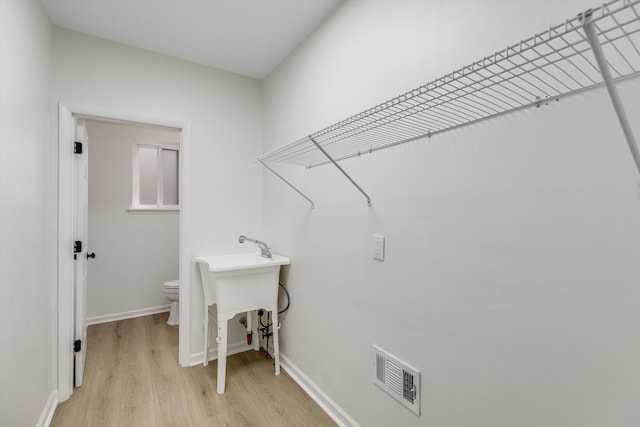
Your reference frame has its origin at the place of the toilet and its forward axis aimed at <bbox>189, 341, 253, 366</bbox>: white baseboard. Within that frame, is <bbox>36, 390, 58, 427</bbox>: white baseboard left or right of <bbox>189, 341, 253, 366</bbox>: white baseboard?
right

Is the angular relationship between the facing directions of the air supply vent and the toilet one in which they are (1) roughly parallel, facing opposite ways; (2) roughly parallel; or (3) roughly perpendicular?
roughly parallel

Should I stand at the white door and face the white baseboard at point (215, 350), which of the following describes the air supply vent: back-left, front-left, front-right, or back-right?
front-right

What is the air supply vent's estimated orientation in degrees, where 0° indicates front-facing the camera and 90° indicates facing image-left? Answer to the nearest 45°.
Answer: approximately 45°

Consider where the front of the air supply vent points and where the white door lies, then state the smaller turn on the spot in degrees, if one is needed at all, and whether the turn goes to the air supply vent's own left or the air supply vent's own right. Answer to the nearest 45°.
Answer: approximately 45° to the air supply vent's own right

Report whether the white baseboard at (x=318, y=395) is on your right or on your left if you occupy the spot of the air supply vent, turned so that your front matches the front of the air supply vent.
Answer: on your right

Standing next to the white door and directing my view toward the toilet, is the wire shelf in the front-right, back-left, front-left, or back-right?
back-right

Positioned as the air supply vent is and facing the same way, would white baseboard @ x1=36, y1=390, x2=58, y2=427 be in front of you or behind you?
in front

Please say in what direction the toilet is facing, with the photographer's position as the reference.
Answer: facing to the left of the viewer

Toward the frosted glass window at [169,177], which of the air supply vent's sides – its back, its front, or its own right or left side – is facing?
right

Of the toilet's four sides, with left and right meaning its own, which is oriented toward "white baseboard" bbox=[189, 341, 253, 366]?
left
